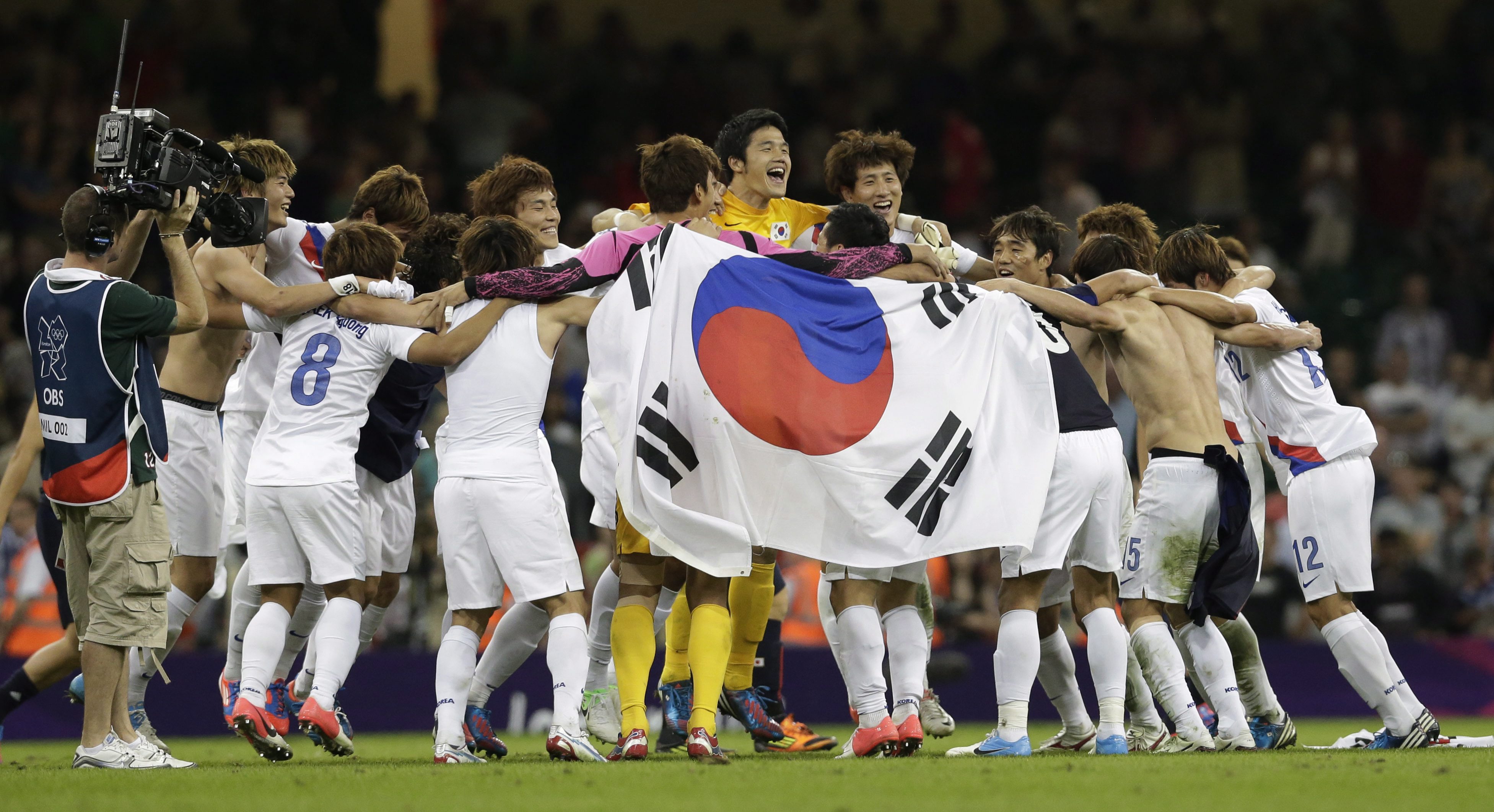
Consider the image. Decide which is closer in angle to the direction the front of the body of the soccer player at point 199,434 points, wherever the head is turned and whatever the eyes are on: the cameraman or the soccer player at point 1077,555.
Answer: the soccer player

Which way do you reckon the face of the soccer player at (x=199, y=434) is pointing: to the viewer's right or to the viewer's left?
to the viewer's right

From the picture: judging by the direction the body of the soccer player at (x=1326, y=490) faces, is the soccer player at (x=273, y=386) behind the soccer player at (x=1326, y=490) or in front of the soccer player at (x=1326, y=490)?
in front

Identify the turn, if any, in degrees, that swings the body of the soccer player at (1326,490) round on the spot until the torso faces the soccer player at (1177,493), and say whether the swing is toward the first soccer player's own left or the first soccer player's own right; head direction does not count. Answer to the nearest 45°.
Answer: approximately 45° to the first soccer player's own left

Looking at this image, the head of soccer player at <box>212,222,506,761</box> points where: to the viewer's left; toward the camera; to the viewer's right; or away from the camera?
away from the camera

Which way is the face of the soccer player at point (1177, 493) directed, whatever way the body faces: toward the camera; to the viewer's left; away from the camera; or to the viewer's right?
away from the camera

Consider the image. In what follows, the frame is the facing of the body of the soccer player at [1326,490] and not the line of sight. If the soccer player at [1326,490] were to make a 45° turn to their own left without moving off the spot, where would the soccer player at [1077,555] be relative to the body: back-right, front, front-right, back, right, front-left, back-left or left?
front

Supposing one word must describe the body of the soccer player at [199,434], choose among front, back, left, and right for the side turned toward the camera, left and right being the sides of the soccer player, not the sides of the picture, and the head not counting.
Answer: right

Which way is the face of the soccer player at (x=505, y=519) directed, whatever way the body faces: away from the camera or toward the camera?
away from the camera

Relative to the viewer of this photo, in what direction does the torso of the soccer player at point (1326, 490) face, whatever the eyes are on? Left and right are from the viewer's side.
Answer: facing to the left of the viewer

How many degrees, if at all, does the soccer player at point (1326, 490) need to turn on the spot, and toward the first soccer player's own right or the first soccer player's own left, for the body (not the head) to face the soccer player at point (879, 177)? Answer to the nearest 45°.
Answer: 0° — they already face them

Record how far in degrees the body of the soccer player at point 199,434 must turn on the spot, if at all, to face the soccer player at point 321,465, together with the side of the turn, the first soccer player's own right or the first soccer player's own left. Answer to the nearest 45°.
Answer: approximately 45° to the first soccer player's own right
